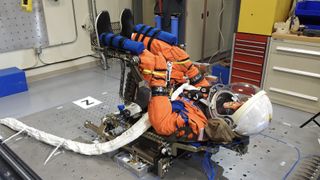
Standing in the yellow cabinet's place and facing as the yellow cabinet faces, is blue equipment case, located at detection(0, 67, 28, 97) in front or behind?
in front

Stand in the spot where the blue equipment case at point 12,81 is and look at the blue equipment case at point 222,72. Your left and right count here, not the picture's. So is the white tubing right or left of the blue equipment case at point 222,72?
right

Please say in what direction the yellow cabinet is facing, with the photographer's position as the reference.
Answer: facing the viewer and to the left of the viewer

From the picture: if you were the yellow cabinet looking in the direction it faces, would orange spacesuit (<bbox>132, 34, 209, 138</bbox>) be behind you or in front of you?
in front
